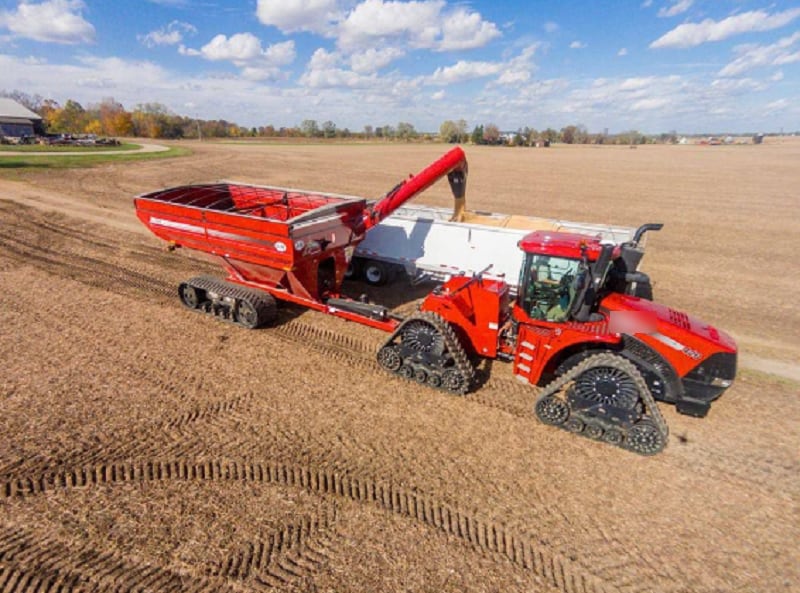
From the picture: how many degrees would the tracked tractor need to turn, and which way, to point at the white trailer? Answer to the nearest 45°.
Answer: approximately 135° to its left

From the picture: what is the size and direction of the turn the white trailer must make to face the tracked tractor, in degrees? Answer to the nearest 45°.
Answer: approximately 45° to its right

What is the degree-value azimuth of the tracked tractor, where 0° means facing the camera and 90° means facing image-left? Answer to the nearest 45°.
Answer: approximately 315°

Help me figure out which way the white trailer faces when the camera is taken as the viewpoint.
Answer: facing the viewer and to the right of the viewer

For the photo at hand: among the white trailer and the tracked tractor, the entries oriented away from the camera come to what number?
0
